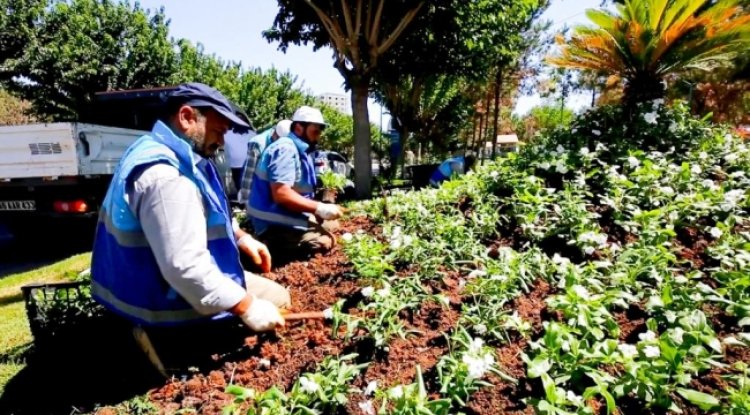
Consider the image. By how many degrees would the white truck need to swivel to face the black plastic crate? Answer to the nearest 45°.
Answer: approximately 135° to its right

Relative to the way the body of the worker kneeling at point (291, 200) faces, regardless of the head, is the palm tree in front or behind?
in front

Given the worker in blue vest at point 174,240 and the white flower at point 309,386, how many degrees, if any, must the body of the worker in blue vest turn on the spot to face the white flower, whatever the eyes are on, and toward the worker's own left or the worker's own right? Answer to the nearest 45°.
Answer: approximately 45° to the worker's own right

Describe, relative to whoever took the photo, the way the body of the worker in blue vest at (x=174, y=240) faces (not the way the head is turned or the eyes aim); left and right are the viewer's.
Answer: facing to the right of the viewer

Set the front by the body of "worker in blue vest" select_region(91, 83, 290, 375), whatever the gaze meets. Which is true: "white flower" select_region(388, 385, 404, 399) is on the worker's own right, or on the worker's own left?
on the worker's own right

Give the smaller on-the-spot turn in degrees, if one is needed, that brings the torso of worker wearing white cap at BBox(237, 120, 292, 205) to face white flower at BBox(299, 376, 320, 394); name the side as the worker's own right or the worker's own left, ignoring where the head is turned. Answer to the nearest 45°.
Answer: approximately 90° to the worker's own right

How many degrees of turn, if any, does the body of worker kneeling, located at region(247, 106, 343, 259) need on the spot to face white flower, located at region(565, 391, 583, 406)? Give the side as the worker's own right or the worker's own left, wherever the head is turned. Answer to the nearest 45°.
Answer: approximately 90° to the worker's own right

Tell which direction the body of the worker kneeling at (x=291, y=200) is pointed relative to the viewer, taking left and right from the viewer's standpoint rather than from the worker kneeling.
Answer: facing to the right of the viewer

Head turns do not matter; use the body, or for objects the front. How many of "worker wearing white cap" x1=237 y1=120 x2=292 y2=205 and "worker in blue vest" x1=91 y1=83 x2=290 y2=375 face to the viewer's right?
2

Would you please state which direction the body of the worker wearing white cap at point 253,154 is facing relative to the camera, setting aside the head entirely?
to the viewer's right

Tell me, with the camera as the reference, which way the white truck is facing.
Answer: facing away from the viewer and to the right of the viewer

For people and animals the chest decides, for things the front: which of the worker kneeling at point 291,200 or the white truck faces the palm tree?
the worker kneeling

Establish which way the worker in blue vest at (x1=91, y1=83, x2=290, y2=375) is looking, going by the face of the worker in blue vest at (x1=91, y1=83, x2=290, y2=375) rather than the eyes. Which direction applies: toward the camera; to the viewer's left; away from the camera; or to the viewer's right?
to the viewer's right

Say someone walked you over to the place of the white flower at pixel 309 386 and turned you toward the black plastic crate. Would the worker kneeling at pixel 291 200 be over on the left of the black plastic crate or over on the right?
right

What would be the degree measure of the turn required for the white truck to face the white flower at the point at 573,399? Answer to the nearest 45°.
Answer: approximately 135° to its right
